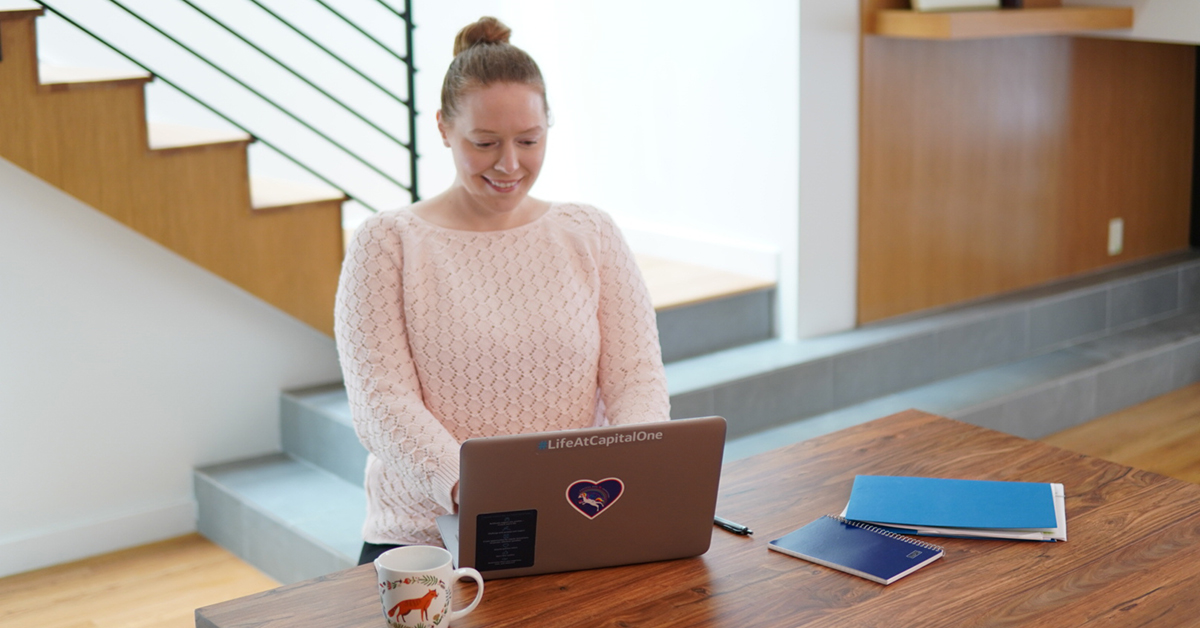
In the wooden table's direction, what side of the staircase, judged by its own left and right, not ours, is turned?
right

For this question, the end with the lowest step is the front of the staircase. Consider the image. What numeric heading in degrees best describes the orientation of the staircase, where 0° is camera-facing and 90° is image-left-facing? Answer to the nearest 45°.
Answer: approximately 270°

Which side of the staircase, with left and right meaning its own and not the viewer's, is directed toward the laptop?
right

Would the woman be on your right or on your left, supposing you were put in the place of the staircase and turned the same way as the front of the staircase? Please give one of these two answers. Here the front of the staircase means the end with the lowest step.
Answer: on your right

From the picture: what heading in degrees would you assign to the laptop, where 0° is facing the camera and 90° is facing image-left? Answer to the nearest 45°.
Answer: approximately 180°

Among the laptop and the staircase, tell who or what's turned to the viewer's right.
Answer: the staircase

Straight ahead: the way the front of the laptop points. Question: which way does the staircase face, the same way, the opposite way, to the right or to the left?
to the right

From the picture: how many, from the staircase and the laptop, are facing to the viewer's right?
1

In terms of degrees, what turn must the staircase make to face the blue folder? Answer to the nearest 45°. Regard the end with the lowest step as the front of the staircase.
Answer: approximately 45° to its right
